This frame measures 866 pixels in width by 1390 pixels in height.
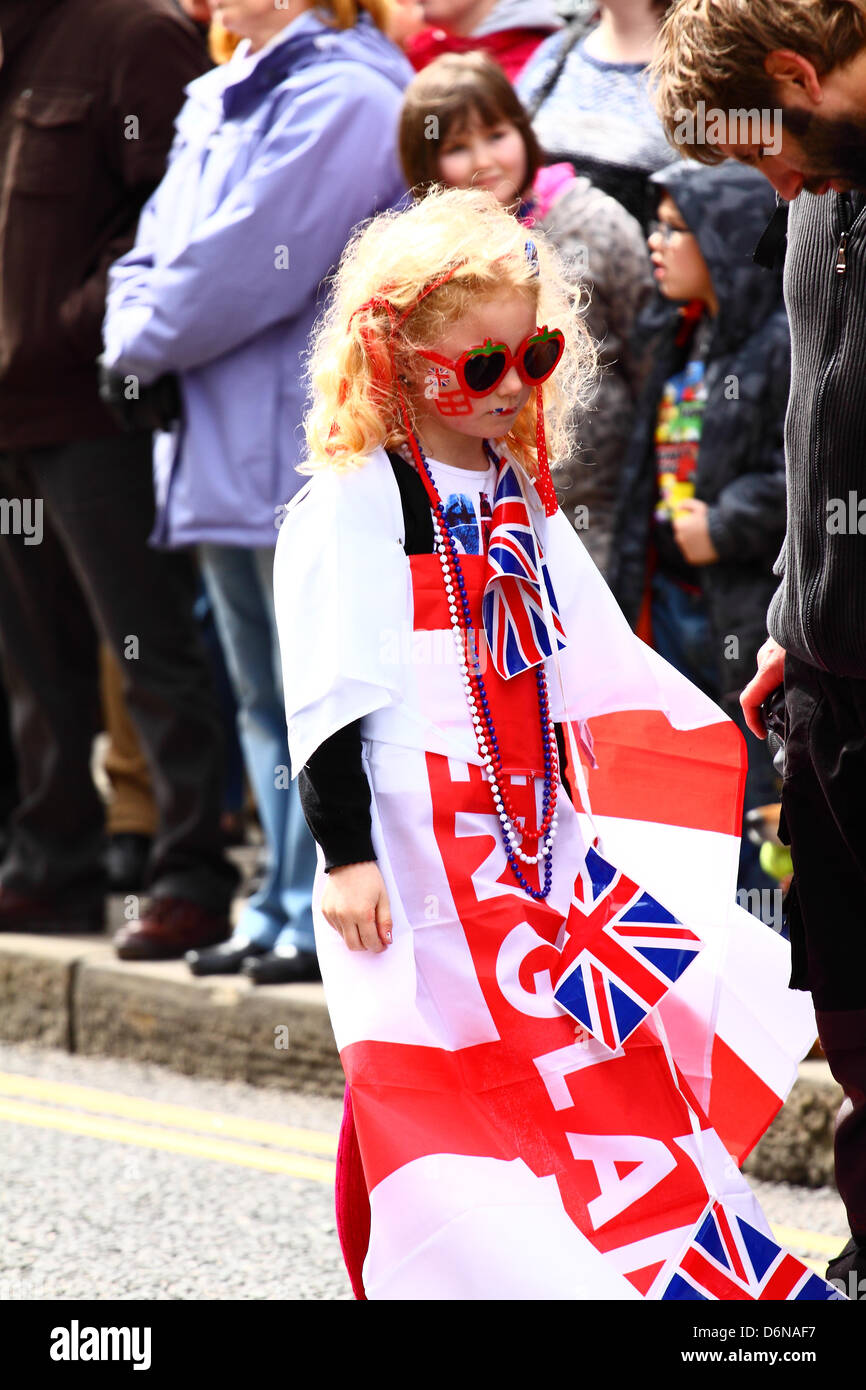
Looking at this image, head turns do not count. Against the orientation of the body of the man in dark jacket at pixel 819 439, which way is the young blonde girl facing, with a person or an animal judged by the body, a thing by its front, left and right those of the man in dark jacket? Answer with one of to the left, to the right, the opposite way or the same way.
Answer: to the left

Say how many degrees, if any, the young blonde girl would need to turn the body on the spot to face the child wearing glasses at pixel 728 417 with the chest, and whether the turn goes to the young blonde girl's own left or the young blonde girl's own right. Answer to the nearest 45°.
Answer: approximately 135° to the young blonde girl's own left

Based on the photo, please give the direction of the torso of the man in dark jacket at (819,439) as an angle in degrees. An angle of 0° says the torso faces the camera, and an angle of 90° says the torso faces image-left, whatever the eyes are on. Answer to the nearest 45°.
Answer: approximately 45°

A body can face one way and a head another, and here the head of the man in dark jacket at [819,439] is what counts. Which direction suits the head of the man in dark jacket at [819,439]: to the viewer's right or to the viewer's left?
to the viewer's left

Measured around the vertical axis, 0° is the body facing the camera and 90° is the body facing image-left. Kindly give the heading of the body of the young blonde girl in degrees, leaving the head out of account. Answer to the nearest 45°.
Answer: approximately 315°

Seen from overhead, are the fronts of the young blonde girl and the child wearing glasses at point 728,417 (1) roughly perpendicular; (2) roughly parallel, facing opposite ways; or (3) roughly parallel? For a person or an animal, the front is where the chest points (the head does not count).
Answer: roughly perpendicular

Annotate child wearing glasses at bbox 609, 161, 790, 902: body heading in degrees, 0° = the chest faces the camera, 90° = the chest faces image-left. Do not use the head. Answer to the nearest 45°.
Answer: approximately 45°
